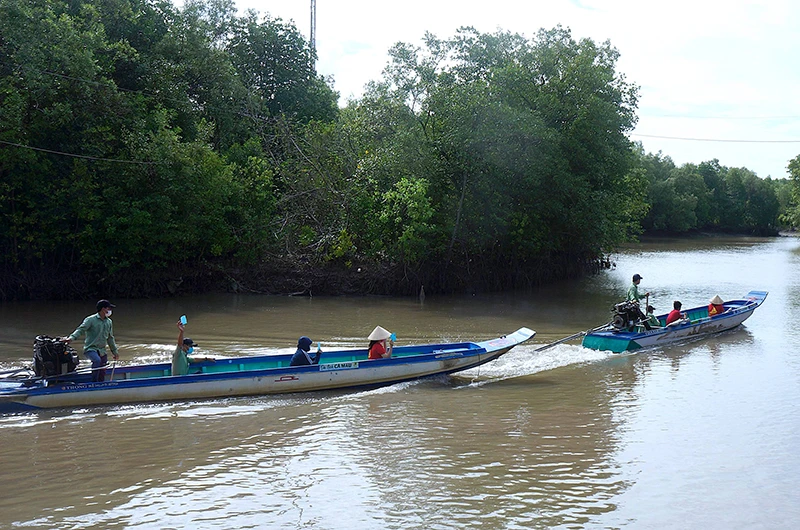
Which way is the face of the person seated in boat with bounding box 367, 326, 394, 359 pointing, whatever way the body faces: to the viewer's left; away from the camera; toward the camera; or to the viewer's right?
to the viewer's right

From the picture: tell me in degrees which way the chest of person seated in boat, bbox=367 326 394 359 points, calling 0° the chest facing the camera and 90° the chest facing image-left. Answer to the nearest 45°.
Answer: approximately 270°

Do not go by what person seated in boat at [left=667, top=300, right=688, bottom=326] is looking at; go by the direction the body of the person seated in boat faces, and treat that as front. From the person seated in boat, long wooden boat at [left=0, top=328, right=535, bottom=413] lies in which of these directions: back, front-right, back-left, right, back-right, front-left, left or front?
back

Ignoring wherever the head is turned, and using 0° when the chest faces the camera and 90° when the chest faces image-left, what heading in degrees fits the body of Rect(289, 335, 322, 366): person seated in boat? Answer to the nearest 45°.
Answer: approximately 270°

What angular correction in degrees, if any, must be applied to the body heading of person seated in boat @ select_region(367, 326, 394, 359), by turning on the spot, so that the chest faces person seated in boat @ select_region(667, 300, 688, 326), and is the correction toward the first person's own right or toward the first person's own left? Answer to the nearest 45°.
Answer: approximately 45° to the first person's own left

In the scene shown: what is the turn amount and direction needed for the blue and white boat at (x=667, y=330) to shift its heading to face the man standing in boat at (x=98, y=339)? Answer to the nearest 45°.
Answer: approximately 180°

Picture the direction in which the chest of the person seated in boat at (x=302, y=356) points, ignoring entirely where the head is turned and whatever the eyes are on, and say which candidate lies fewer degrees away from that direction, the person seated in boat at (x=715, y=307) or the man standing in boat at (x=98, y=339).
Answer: the person seated in boat

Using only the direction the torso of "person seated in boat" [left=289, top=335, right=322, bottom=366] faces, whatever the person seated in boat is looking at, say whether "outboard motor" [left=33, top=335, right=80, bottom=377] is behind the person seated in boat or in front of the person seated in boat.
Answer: behind

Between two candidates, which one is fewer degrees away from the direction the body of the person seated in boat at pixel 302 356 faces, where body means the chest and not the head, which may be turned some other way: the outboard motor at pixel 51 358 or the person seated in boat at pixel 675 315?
the person seated in boat

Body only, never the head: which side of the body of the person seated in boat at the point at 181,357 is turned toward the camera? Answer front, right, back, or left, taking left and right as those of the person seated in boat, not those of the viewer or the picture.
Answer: right

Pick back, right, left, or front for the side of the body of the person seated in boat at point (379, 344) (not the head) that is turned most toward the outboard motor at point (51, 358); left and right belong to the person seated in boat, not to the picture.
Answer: back

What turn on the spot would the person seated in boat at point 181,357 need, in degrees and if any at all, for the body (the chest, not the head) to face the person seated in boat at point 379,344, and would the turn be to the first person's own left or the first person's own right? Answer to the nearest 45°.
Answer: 0° — they already face them
